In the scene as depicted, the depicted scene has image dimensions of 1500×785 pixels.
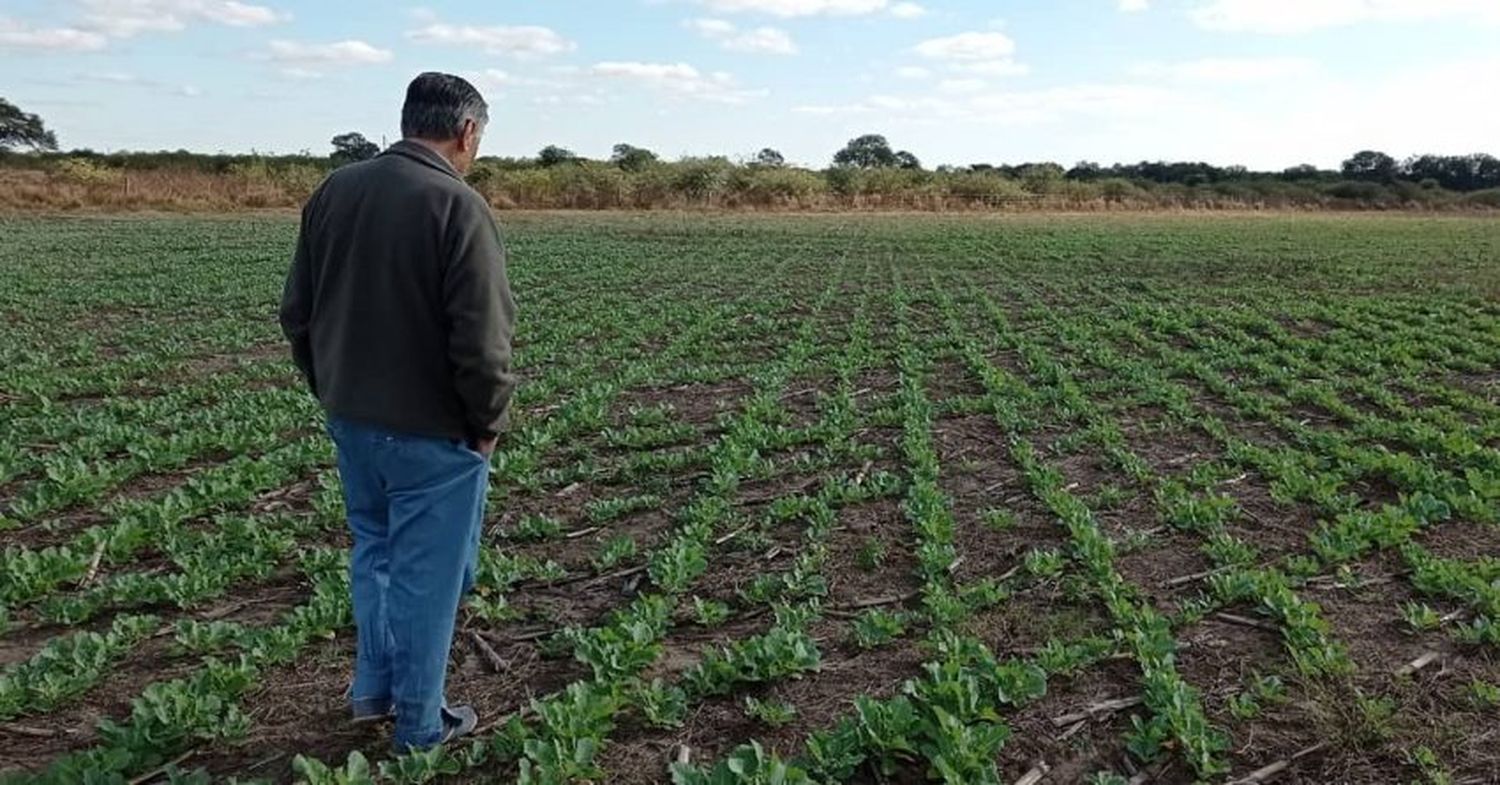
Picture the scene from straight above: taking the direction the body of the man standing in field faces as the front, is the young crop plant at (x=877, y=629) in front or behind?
in front

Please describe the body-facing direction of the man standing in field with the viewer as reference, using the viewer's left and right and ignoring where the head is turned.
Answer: facing away from the viewer and to the right of the viewer

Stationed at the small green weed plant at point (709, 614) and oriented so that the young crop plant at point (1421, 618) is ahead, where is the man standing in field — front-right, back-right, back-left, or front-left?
back-right

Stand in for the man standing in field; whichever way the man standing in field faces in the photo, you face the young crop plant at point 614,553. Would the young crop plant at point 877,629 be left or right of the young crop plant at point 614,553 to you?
right

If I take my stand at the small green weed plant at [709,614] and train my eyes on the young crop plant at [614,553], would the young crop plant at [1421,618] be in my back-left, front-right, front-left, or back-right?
back-right

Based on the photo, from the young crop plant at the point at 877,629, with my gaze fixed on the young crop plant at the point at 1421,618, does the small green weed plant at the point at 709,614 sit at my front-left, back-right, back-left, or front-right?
back-left

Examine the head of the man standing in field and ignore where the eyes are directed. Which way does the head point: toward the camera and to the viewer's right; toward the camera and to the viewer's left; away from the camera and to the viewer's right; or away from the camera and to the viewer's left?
away from the camera and to the viewer's right

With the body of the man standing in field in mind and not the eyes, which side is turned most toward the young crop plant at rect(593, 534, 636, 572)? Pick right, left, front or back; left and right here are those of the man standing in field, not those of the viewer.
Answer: front

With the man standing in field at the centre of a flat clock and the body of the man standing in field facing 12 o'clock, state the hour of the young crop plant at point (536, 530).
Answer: The young crop plant is roughly at 11 o'clock from the man standing in field.

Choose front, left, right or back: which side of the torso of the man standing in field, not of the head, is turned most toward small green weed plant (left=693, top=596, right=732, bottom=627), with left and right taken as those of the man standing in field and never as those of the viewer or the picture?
front
